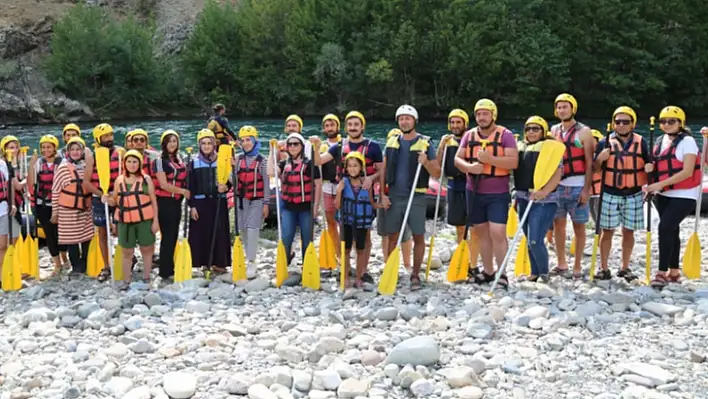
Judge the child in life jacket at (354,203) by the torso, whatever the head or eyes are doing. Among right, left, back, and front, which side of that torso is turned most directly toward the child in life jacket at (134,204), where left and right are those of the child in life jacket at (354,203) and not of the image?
right

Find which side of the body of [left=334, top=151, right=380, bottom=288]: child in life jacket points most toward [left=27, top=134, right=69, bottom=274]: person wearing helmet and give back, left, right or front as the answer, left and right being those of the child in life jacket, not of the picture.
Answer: right

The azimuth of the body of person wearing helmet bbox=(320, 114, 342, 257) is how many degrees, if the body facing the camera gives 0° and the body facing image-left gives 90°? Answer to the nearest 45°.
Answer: approximately 0°

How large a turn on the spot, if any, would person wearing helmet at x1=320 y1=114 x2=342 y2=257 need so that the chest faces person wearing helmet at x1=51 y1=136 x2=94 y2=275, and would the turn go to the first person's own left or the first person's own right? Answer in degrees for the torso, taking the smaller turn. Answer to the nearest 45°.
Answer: approximately 90° to the first person's own right

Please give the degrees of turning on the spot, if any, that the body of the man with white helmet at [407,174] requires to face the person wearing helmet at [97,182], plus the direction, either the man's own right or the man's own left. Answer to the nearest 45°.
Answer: approximately 90° to the man's own right

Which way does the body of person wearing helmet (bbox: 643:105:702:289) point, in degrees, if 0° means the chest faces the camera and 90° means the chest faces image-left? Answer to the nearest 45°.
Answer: approximately 45°

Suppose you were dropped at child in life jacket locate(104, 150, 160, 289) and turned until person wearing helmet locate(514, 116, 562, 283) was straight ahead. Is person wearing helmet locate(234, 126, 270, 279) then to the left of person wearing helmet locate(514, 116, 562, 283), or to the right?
left
